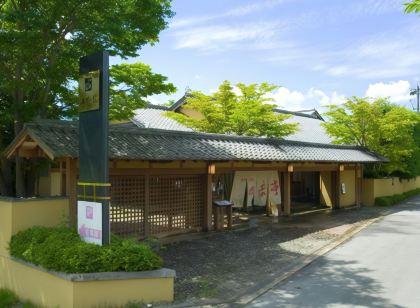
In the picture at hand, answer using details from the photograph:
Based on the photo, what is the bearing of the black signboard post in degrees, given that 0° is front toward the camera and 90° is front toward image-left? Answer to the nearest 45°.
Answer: approximately 45°

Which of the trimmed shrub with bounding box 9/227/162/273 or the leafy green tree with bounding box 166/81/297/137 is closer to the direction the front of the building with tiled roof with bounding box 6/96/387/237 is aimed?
the trimmed shrub

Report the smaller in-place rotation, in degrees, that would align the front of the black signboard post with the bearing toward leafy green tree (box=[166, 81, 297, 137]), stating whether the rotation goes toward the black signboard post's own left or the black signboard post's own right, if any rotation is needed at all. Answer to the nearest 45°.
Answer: approximately 180°

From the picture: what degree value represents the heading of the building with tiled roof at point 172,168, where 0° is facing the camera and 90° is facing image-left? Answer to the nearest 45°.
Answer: approximately 315°

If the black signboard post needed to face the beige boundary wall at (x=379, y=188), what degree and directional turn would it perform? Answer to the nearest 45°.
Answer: approximately 180°

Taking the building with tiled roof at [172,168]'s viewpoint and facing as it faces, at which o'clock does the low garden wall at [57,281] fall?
The low garden wall is roughly at 2 o'clock from the building with tiled roof.

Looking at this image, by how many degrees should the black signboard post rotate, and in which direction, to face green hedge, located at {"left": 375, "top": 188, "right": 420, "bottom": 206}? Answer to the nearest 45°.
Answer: approximately 180°

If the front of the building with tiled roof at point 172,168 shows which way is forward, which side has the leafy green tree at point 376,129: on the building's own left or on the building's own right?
on the building's own left
